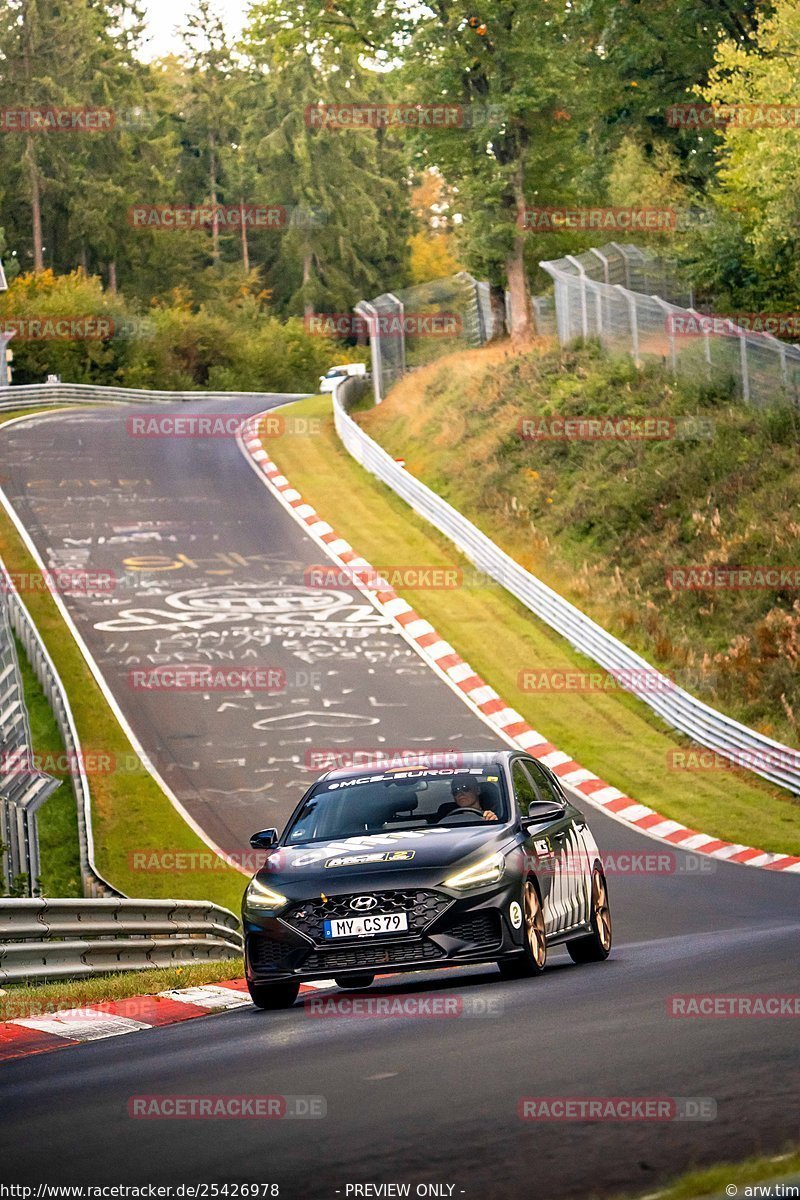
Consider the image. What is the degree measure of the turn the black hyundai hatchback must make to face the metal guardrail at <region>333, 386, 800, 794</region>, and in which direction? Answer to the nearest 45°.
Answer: approximately 135° to its right

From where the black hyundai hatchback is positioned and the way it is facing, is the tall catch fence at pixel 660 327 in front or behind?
behind

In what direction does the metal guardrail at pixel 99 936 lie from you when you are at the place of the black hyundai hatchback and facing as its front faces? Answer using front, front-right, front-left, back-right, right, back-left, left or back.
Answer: right

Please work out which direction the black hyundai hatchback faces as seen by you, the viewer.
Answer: facing the viewer and to the left of the viewer

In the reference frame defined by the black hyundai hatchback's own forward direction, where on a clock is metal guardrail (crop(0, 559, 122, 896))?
The metal guardrail is roughly at 4 o'clock from the black hyundai hatchback.
